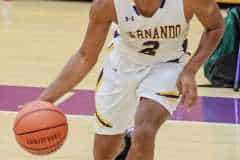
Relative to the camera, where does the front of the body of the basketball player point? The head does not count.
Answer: toward the camera
